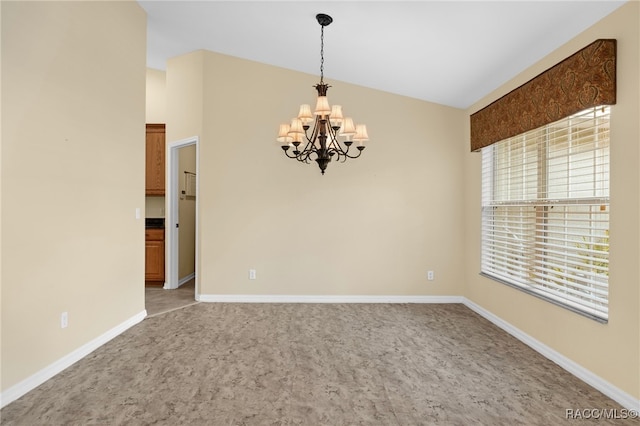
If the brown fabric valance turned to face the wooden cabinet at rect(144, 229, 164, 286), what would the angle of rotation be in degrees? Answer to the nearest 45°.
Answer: approximately 45° to its right

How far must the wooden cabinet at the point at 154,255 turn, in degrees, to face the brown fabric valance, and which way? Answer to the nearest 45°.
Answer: approximately 45° to its left

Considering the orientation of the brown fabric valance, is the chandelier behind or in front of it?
in front

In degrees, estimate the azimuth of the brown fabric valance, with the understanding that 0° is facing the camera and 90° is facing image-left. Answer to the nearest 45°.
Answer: approximately 45°

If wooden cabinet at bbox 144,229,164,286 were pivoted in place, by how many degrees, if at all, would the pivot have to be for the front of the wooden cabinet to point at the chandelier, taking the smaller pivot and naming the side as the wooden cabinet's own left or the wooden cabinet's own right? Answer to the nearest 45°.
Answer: approximately 45° to the wooden cabinet's own left

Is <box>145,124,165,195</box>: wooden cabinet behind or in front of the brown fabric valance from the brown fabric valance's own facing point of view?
in front

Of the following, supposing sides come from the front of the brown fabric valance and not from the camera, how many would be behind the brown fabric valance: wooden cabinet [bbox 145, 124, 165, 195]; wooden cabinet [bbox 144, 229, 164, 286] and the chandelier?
0

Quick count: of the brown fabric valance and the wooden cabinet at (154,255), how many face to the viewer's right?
0

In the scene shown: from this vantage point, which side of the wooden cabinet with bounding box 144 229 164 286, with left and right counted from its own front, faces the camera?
front
